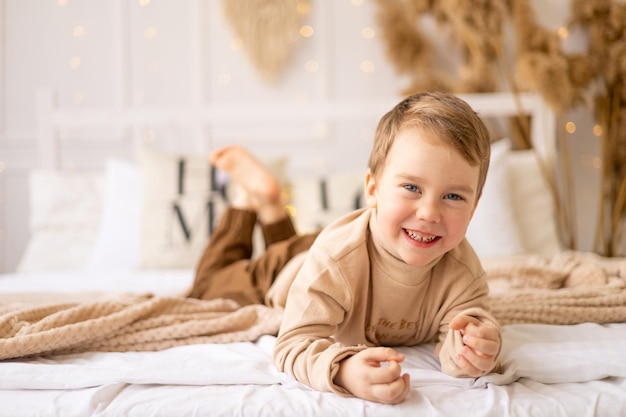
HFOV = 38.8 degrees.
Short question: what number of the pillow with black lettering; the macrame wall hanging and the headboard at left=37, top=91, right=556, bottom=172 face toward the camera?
3

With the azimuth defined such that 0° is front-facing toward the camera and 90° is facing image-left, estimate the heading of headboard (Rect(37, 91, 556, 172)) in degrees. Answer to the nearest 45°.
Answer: approximately 0°

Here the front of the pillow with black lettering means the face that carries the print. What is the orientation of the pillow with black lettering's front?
toward the camera

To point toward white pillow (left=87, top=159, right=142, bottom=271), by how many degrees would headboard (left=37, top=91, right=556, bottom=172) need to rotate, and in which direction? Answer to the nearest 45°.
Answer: approximately 45° to its right

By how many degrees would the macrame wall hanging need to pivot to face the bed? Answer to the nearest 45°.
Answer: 0° — it already faces it

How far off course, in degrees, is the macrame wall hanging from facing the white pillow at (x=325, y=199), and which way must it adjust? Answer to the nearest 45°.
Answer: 0° — it already faces it

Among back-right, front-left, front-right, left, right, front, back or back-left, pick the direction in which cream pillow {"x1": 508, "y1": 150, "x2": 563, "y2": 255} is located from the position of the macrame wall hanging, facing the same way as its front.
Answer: front-left

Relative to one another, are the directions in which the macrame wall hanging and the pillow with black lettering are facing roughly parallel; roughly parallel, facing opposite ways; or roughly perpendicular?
roughly parallel

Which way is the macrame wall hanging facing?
toward the camera

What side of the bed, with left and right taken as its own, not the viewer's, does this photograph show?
front
